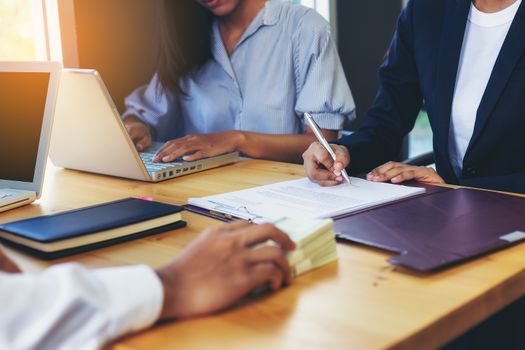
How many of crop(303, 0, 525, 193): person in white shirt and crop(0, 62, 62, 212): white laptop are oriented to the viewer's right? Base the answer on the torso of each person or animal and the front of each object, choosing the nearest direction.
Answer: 0

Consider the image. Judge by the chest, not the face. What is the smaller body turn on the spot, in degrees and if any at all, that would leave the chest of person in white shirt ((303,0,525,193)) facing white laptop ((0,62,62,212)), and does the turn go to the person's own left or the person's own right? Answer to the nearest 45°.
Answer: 0° — they already face it

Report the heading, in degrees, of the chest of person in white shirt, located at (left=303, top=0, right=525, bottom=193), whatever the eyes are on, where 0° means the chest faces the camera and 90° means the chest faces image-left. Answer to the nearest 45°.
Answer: approximately 45°

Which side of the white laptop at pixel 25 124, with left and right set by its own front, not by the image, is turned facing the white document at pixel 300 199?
left

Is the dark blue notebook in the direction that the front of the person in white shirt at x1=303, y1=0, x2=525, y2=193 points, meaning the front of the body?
yes

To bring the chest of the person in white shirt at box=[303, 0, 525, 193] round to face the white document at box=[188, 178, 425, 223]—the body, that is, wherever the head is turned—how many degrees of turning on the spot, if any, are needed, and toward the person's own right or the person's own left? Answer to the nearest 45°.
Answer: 0° — they already face it

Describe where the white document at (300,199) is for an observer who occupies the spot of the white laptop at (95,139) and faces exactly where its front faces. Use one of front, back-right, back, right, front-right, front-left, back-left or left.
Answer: right

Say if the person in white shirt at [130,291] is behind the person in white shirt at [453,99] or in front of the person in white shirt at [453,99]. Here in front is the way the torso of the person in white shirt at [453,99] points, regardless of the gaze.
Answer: in front

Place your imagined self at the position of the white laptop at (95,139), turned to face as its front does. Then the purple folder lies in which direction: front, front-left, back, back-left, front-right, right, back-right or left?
right

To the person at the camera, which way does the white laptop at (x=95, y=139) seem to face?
facing away from the viewer and to the right of the viewer

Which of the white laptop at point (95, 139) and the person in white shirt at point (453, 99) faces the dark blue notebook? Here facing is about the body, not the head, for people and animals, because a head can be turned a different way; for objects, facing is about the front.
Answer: the person in white shirt

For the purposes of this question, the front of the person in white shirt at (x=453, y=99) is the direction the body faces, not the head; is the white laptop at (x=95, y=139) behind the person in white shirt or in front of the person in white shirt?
in front
